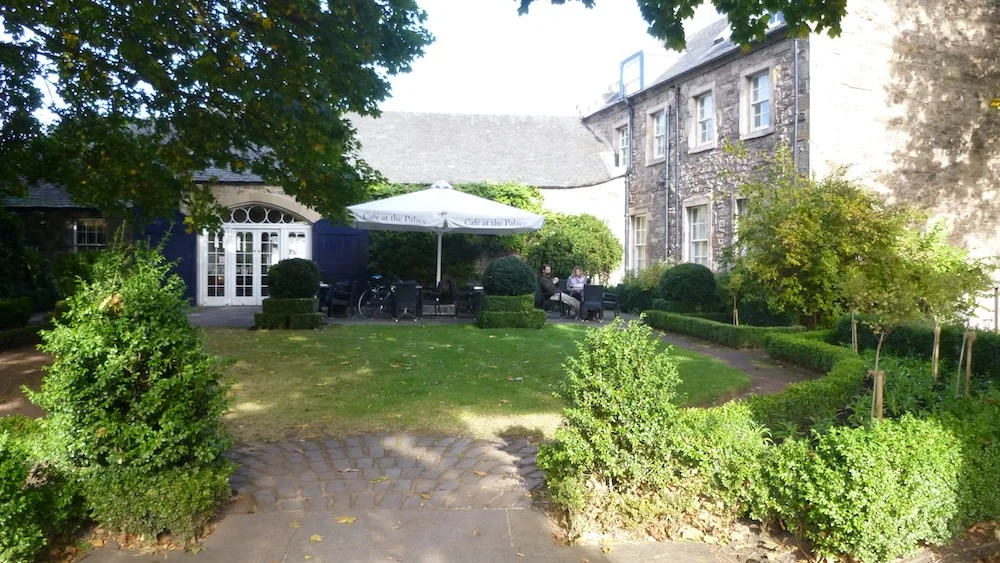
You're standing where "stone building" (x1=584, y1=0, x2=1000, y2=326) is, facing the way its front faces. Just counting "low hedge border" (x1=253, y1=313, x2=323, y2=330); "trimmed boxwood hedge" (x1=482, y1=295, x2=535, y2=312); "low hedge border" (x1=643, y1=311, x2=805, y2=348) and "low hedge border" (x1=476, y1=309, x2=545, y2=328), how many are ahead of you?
4

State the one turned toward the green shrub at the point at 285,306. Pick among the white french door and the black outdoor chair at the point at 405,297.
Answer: the white french door

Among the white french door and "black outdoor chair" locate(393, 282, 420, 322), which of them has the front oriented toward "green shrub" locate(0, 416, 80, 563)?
the white french door

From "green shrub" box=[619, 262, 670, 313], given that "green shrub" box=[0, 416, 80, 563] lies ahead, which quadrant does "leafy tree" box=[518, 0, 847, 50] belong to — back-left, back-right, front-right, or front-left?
front-left

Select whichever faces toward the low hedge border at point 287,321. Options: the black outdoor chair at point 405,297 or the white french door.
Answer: the white french door

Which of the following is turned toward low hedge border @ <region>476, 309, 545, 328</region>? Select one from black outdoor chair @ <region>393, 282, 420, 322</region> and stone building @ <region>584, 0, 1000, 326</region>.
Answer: the stone building

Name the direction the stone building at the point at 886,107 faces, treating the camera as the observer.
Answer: facing the viewer and to the left of the viewer

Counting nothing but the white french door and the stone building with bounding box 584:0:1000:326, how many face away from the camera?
0

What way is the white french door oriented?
toward the camera

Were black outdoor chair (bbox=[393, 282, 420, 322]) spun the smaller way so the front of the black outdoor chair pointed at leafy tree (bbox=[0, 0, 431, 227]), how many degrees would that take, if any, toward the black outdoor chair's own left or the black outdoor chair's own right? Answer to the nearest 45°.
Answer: approximately 135° to the black outdoor chair's own left

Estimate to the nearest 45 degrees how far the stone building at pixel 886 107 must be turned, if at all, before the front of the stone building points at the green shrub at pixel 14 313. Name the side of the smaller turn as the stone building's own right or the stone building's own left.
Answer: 0° — it already faces it

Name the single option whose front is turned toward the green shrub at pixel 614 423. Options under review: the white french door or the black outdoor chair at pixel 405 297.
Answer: the white french door

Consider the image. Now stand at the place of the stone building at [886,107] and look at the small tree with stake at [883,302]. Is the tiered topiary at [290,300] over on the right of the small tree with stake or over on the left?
right

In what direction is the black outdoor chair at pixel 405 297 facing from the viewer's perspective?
away from the camera

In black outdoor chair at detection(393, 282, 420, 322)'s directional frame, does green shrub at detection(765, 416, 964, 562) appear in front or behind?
behind

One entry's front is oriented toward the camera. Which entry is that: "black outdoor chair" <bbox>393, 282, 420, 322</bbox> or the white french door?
the white french door

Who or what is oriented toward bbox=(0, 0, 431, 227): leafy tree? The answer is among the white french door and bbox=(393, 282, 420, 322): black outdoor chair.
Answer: the white french door

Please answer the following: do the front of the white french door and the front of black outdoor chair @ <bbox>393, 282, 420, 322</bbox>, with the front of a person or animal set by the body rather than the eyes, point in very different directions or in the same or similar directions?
very different directions
